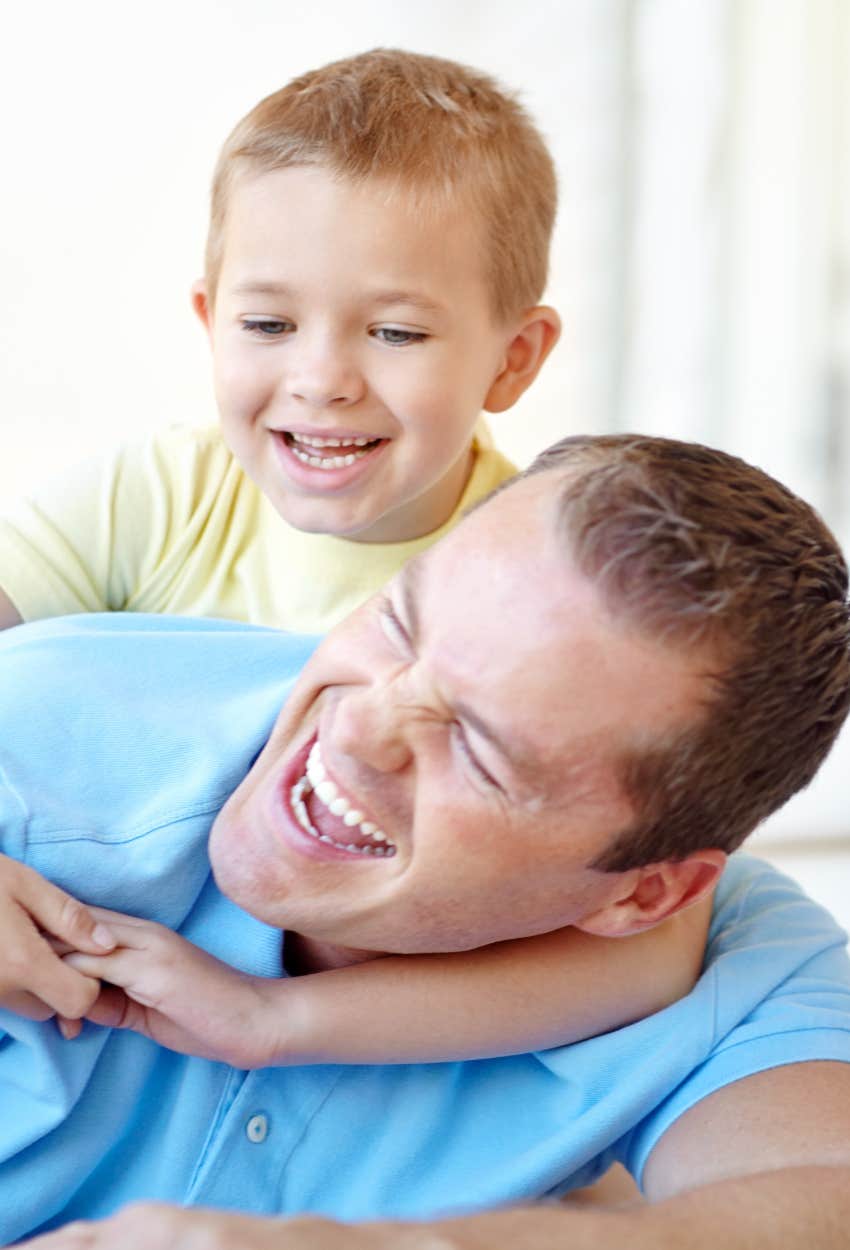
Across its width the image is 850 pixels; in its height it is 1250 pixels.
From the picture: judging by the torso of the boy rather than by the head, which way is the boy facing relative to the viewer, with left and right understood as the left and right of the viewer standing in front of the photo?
facing the viewer
